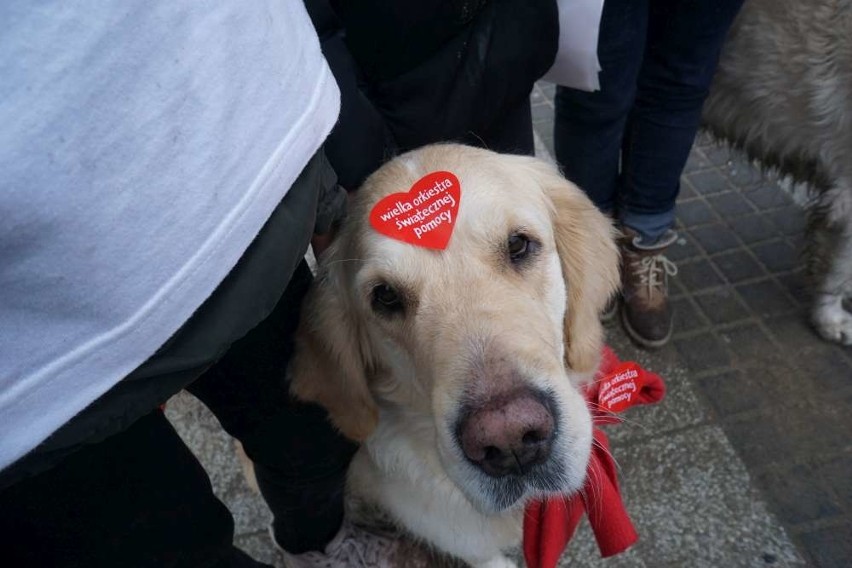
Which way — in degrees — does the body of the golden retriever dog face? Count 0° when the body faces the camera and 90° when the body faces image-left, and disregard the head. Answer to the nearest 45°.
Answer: approximately 0°

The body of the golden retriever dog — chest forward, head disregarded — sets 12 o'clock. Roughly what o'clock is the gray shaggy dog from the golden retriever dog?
The gray shaggy dog is roughly at 8 o'clock from the golden retriever dog.
